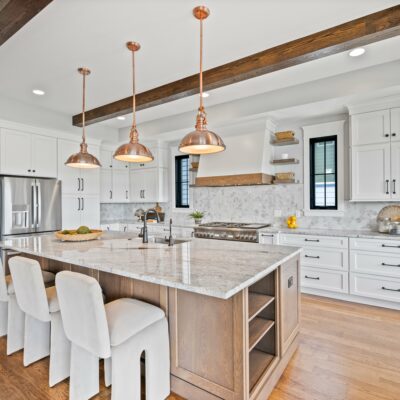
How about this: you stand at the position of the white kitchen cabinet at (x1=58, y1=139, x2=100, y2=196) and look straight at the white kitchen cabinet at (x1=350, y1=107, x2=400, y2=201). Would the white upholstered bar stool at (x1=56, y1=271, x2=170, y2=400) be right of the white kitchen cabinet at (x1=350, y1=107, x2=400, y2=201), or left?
right

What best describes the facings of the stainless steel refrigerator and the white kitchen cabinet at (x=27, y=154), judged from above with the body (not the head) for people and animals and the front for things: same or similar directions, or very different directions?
same or similar directions

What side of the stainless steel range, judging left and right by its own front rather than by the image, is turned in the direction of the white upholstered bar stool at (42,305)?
front

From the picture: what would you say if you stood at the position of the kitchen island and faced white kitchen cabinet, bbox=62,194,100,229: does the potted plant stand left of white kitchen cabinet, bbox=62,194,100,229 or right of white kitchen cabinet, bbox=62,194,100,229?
right

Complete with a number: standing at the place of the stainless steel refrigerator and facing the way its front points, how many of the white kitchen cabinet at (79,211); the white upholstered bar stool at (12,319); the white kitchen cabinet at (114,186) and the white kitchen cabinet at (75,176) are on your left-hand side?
3

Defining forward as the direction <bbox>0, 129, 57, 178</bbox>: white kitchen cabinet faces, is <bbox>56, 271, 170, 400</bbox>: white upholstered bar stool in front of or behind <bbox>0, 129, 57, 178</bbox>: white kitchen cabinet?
in front

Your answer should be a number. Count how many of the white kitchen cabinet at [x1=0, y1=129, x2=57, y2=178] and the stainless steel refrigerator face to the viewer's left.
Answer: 0

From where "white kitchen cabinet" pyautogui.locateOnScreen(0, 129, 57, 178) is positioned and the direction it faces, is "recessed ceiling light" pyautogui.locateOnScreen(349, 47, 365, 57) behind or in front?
in front

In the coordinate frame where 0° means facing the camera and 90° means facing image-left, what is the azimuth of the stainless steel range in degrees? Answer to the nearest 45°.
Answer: approximately 45°

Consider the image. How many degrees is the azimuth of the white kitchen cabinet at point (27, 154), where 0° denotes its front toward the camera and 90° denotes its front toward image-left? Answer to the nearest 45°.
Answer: approximately 315°

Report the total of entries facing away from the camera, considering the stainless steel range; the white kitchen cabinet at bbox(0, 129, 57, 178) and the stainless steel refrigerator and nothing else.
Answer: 0

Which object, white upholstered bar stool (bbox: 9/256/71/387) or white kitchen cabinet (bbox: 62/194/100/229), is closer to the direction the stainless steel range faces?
the white upholstered bar stool
